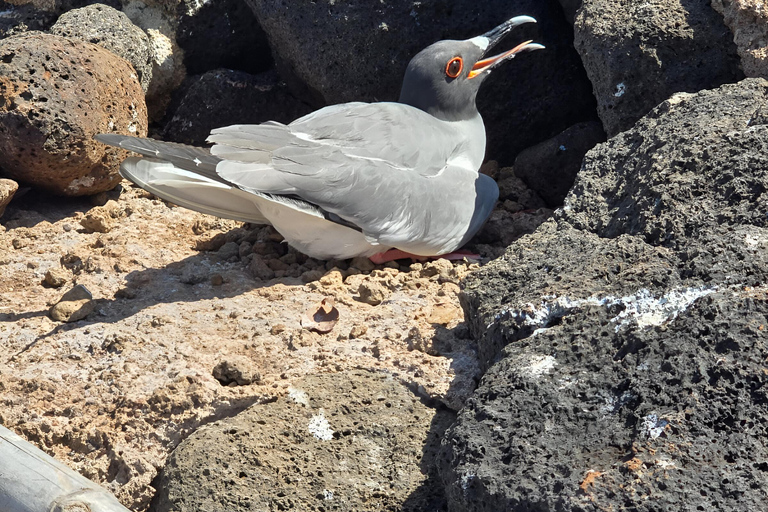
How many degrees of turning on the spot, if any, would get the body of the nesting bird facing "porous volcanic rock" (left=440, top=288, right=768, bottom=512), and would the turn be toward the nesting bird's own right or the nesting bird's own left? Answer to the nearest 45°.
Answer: approximately 90° to the nesting bird's own right

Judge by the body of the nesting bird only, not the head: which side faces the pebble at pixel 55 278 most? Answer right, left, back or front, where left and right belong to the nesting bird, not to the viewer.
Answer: back

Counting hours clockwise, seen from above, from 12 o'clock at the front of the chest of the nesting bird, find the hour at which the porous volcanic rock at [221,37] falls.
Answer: The porous volcanic rock is roughly at 8 o'clock from the nesting bird.

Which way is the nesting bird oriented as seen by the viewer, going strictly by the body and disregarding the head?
to the viewer's right

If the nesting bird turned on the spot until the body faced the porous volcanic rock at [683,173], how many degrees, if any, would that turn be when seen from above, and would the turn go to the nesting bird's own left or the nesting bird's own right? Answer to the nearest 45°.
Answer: approximately 45° to the nesting bird's own right

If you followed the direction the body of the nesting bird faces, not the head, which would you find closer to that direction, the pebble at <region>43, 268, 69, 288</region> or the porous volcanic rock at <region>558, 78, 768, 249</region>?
the porous volcanic rock

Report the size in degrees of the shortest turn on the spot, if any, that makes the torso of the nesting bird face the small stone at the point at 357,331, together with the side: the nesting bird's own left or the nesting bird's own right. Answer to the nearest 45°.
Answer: approximately 90° to the nesting bird's own right

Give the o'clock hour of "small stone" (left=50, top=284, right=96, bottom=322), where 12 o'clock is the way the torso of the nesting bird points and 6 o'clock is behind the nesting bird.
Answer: The small stone is roughly at 5 o'clock from the nesting bird.

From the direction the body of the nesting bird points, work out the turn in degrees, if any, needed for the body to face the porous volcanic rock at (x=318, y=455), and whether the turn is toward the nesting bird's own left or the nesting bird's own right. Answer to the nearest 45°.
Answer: approximately 90° to the nesting bird's own right
